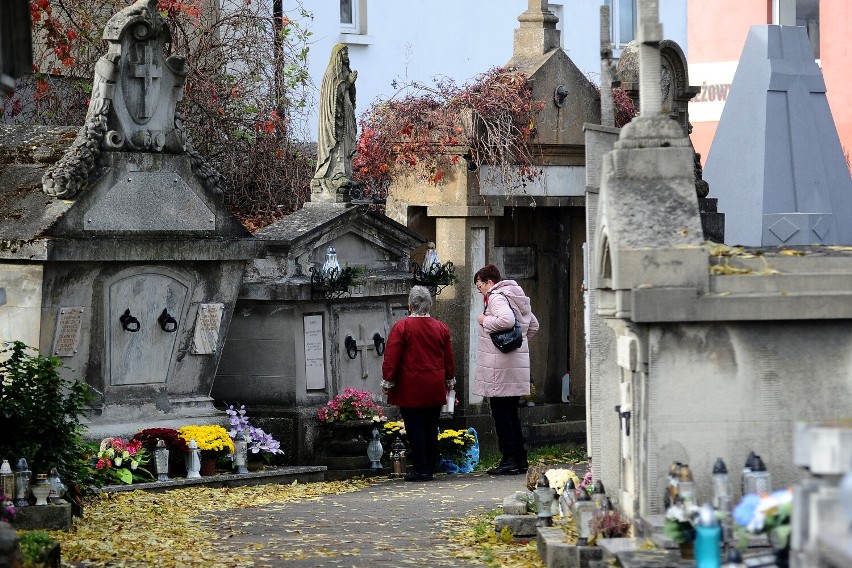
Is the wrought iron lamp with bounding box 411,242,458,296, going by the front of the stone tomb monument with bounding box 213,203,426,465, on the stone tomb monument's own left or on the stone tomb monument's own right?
on the stone tomb monument's own left

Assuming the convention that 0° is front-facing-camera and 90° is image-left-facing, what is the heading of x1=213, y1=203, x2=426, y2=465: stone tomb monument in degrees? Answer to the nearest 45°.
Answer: approximately 315°

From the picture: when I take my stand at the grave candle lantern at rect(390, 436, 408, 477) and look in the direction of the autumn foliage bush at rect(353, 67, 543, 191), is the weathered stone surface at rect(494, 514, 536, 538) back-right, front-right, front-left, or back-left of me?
back-right

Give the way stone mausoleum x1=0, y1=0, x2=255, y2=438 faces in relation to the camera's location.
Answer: facing the viewer and to the right of the viewer

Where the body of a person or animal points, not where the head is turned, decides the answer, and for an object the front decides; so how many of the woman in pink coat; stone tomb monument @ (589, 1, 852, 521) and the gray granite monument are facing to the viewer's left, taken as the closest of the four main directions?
2

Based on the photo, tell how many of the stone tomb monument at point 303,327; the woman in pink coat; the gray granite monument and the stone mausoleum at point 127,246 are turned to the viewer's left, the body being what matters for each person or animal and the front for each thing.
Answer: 1

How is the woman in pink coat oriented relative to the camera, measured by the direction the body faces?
to the viewer's left

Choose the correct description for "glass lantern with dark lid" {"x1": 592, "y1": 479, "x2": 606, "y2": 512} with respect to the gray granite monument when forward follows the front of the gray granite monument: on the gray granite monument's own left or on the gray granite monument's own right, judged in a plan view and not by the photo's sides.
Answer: on the gray granite monument's own right

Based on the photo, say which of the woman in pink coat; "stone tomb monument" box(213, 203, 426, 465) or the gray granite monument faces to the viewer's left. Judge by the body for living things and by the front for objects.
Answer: the woman in pink coat

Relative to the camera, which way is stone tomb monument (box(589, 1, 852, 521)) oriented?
to the viewer's left

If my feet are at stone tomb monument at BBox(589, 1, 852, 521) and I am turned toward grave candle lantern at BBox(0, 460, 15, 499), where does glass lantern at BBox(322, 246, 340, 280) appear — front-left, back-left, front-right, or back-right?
front-right

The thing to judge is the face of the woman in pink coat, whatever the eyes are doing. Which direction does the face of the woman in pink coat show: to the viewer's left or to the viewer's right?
to the viewer's left
